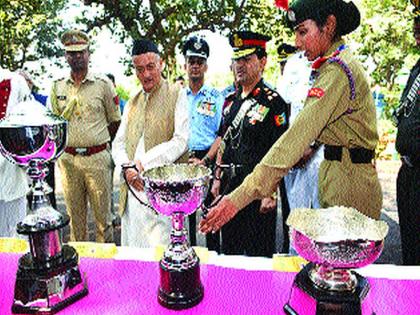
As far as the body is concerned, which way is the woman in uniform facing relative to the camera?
to the viewer's left

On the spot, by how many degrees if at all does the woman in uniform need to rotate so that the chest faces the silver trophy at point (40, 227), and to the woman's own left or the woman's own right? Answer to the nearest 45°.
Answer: approximately 45° to the woman's own left

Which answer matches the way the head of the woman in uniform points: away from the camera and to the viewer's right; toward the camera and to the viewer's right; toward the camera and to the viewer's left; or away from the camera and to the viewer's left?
toward the camera and to the viewer's left

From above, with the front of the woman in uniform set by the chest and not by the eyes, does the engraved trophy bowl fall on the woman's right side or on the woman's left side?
on the woman's left side

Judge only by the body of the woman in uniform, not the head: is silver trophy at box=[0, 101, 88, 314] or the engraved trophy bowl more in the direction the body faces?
the silver trophy
